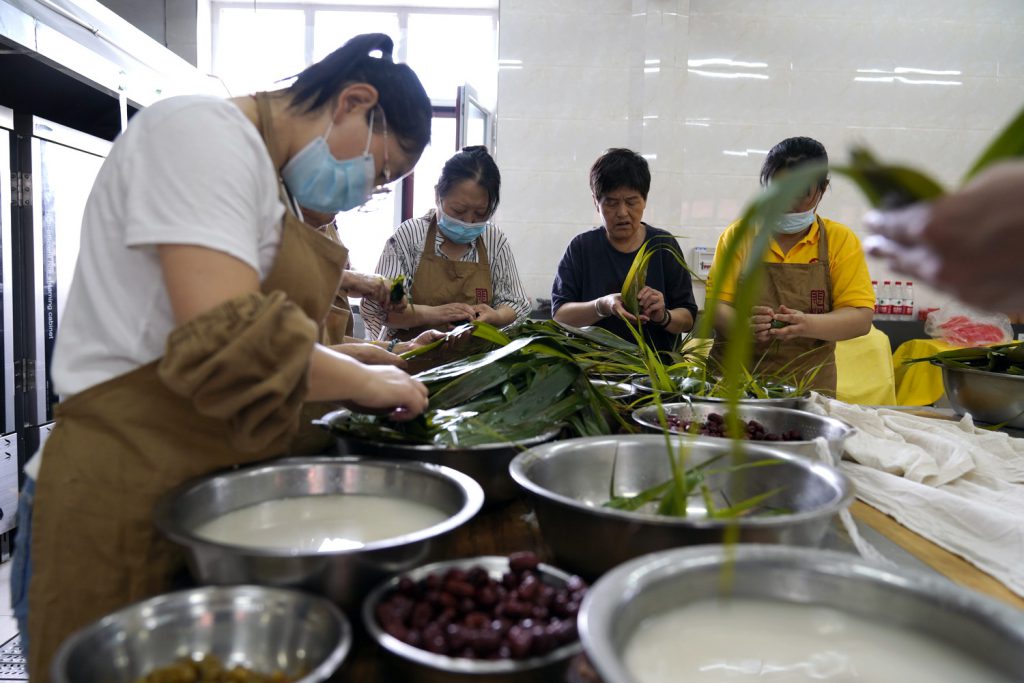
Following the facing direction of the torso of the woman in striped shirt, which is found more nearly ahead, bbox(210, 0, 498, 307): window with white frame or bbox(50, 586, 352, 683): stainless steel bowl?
the stainless steel bowl

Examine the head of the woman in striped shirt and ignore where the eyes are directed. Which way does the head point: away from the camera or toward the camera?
toward the camera

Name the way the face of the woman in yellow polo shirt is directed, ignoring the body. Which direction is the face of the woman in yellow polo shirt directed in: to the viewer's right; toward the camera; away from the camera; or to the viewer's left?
toward the camera

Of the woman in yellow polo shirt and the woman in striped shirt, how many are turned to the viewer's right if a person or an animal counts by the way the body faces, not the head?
0

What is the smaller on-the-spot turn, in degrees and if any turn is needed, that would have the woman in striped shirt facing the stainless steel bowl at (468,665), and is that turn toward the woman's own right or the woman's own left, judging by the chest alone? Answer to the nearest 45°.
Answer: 0° — they already face it

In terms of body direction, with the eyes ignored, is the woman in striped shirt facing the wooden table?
yes

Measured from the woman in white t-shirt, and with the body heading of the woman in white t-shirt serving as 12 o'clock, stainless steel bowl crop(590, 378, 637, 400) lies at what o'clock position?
The stainless steel bowl is roughly at 11 o'clock from the woman in white t-shirt.

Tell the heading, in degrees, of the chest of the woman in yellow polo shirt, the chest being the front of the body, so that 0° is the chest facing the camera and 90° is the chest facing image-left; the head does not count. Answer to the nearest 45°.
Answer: approximately 45°

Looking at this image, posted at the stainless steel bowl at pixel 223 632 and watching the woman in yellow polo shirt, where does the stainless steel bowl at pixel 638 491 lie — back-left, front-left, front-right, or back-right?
front-right

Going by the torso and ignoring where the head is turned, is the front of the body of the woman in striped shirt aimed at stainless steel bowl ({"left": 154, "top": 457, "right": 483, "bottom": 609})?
yes

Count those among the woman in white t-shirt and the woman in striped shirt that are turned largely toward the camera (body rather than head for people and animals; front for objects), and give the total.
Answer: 1

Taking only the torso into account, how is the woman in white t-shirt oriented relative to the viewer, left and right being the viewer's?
facing to the right of the viewer

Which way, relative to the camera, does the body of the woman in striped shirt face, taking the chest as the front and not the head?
toward the camera

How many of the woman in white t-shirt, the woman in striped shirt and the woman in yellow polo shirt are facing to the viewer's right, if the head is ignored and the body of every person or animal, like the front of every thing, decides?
1

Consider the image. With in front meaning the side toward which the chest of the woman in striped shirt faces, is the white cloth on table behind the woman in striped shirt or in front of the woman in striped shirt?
in front

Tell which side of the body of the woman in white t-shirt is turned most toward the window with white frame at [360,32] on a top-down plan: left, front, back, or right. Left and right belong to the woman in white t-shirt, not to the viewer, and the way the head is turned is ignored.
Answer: left

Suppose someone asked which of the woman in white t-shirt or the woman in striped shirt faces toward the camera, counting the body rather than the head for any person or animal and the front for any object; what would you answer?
the woman in striped shirt

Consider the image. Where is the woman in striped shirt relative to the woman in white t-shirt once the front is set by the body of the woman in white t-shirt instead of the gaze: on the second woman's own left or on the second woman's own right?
on the second woman's own left

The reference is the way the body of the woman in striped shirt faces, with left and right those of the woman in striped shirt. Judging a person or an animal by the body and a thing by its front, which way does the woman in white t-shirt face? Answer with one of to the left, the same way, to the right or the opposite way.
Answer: to the left
